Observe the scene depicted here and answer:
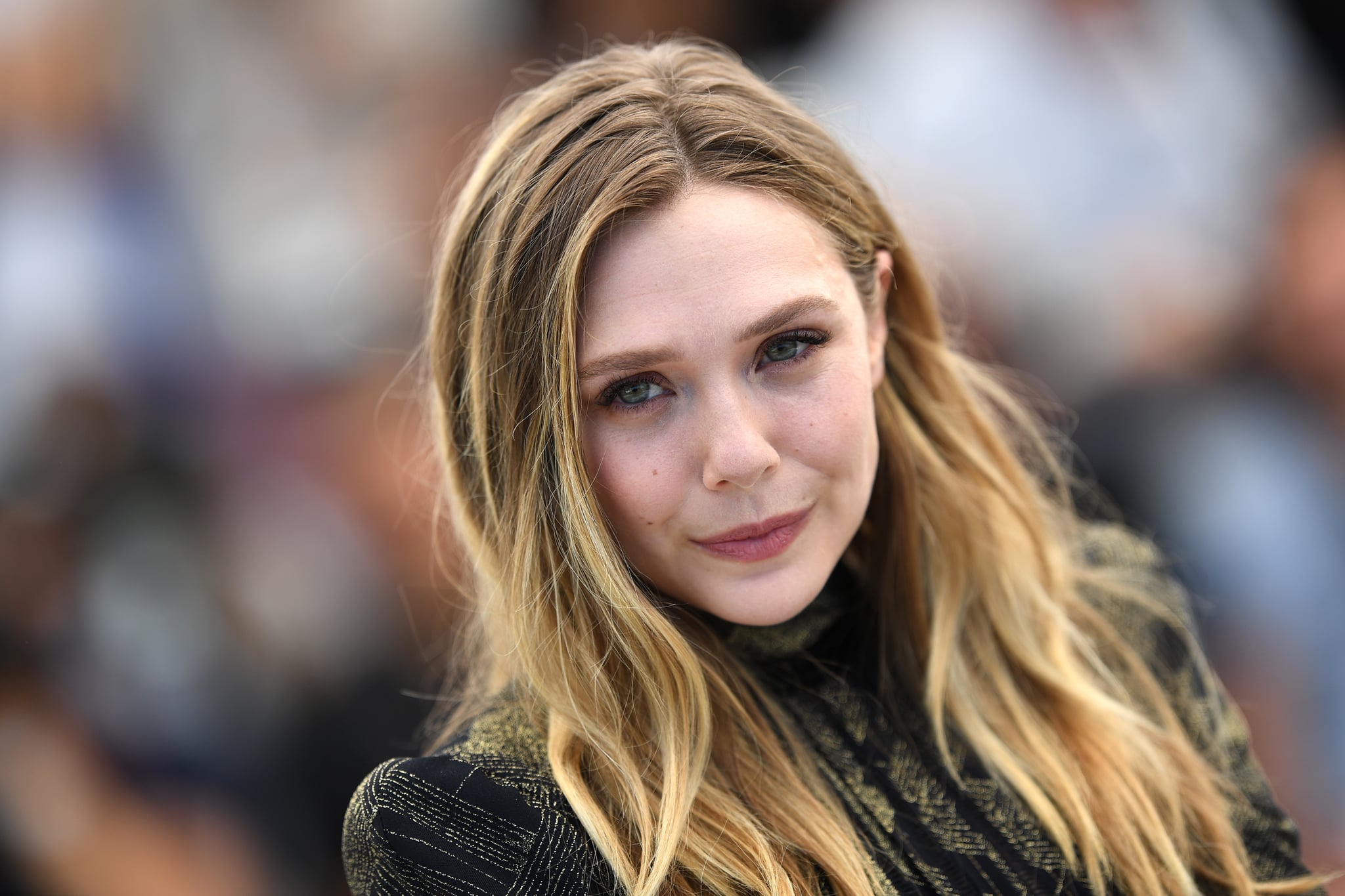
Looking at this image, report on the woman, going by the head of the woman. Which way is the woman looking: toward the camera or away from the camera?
toward the camera

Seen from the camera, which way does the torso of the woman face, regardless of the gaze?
toward the camera
